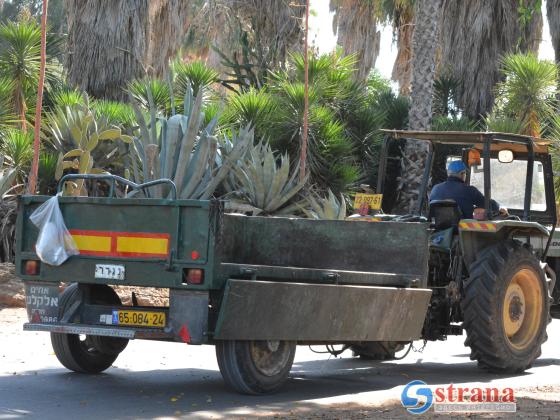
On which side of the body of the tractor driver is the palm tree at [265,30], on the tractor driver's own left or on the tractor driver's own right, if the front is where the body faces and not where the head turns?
on the tractor driver's own left

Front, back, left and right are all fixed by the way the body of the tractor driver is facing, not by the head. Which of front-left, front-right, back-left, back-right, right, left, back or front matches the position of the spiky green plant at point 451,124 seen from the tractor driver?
front-left

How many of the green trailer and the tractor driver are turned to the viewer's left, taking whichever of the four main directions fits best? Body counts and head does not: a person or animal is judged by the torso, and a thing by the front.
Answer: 0

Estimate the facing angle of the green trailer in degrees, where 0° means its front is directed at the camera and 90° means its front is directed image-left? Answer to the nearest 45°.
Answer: approximately 225°

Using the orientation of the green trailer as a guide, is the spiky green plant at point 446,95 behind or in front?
in front

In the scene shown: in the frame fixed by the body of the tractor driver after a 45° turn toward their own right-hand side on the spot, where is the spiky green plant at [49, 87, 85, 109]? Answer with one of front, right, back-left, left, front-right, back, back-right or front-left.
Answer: back-left

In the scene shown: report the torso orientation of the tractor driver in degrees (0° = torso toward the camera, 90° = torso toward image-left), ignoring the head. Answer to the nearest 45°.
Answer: approximately 225°

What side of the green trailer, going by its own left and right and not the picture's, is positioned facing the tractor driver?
front

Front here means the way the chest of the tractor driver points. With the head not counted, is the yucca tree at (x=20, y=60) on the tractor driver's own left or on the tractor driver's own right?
on the tractor driver's own left

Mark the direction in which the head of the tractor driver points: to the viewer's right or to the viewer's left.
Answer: to the viewer's right

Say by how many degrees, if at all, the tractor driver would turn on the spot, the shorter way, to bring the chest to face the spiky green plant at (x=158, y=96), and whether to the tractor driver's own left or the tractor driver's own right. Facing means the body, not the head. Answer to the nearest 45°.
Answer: approximately 90° to the tractor driver's own left
